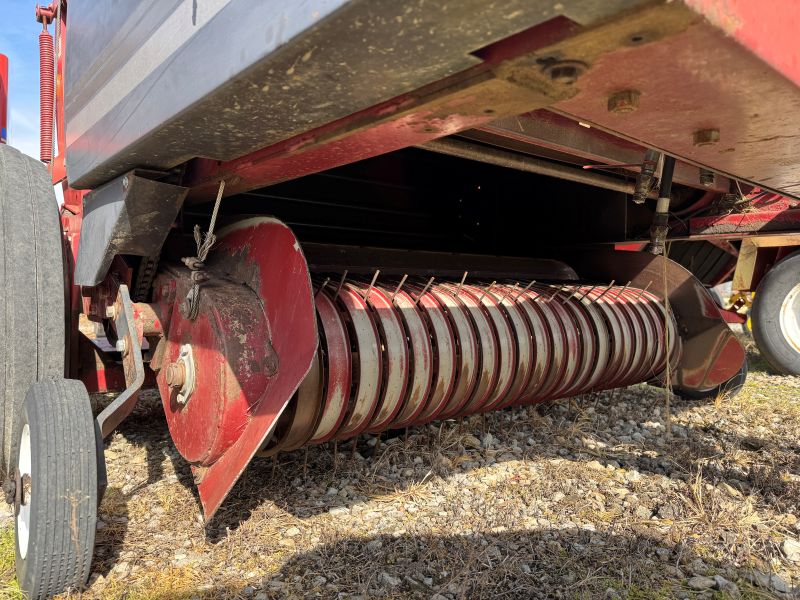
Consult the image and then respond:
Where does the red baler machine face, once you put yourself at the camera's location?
facing the viewer and to the right of the viewer
